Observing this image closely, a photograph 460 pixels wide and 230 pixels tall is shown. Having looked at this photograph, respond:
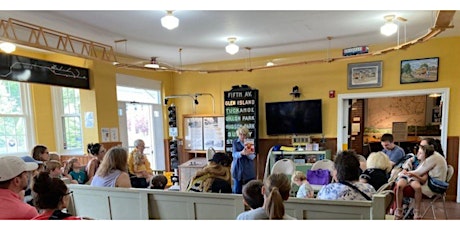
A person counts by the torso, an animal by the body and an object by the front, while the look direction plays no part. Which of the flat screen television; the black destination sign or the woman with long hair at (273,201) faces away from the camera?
the woman with long hair

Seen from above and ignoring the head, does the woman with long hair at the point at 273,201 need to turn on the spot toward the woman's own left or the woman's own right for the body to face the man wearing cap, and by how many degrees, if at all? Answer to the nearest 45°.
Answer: approximately 90° to the woman's own left

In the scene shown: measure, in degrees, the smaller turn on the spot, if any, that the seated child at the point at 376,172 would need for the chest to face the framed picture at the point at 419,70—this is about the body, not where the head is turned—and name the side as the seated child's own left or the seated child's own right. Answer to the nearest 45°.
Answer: approximately 45° to the seated child's own right

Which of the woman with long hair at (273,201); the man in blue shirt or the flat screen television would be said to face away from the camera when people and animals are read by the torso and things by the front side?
the woman with long hair

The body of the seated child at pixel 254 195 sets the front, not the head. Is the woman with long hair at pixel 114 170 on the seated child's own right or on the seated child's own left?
on the seated child's own left

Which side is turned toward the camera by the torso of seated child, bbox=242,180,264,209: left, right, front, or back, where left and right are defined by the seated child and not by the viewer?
back

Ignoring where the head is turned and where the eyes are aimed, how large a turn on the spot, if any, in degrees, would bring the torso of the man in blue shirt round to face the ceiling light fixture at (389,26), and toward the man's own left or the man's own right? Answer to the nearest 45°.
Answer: approximately 45° to the man's own left

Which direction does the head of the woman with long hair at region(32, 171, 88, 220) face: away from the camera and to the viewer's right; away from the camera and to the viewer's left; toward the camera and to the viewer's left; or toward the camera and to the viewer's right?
away from the camera and to the viewer's right

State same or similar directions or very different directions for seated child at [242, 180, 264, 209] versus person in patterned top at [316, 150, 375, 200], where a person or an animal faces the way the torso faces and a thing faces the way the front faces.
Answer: same or similar directions

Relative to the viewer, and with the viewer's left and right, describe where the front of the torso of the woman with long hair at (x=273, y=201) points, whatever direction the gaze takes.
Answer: facing away from the viewer

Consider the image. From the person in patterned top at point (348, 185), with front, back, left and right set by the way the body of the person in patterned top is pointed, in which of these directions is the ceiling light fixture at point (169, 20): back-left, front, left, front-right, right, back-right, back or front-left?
left

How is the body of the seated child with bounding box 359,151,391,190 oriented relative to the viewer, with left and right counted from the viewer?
facing away from the viewer and to the left of the viewer

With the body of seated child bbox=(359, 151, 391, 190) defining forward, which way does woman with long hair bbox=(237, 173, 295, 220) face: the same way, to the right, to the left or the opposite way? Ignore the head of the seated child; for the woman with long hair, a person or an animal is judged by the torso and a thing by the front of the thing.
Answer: the same way

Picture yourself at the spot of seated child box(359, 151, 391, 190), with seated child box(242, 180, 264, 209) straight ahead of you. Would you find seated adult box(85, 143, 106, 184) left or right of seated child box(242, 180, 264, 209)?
right

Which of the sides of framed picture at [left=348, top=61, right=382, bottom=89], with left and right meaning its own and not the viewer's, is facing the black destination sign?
right

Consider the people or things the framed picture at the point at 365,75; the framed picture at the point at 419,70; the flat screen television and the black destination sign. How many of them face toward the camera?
4

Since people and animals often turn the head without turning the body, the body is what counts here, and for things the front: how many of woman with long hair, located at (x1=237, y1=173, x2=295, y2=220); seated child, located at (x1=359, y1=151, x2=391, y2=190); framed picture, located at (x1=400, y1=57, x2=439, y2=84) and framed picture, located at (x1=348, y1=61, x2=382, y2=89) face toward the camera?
2

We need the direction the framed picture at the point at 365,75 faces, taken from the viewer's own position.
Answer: facing the viewer

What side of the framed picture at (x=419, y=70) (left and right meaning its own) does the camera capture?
front

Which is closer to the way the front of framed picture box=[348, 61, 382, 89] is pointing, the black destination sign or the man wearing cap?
the man wearing cap
